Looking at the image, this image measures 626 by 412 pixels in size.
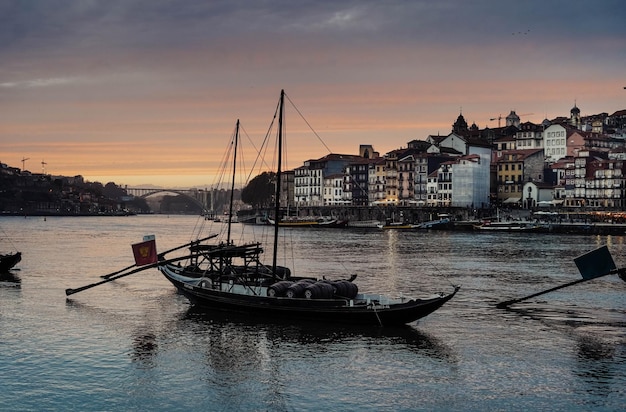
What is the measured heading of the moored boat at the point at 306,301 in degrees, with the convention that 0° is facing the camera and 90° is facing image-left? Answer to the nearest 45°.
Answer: approximately 315°

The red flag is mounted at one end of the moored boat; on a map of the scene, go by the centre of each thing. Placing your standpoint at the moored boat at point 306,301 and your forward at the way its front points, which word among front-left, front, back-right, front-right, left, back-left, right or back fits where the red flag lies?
back
